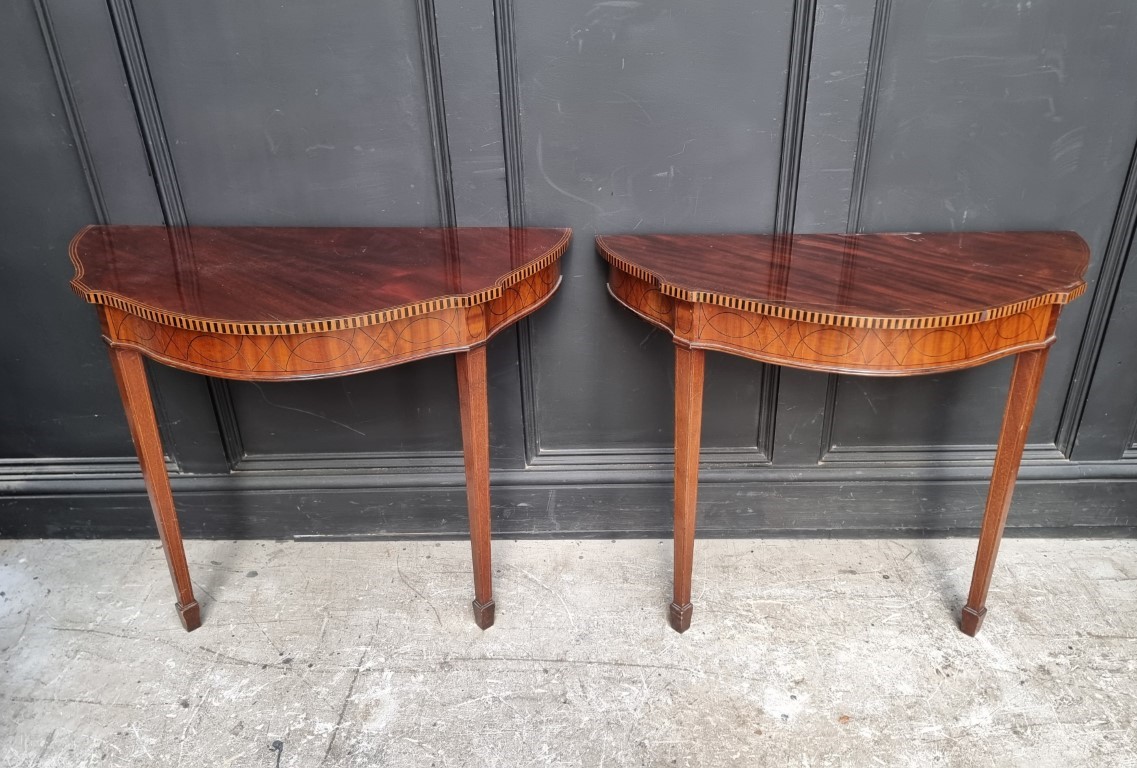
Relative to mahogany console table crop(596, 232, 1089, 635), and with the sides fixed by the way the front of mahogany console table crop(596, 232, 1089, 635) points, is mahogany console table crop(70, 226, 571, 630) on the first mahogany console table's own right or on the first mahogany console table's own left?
on the first mahogany console table's own right

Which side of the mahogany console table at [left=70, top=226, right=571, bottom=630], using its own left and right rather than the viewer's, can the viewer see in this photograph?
front

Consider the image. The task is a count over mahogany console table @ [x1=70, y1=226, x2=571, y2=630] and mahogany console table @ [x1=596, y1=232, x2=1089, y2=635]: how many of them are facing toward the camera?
2

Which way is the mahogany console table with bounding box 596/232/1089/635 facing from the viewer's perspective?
toward the camera

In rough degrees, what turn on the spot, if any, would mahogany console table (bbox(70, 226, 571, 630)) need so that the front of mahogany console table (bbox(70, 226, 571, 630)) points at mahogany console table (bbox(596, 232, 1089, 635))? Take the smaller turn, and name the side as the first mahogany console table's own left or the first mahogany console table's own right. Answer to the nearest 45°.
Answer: approximately 90° to the first mahogany console table's own left
